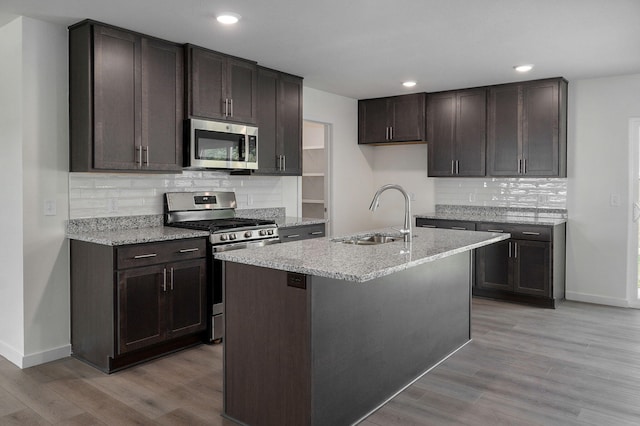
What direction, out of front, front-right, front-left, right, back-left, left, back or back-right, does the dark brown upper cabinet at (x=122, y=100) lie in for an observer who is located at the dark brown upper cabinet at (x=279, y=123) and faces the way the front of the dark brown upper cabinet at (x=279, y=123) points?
right

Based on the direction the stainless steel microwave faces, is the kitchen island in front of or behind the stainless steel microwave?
in front

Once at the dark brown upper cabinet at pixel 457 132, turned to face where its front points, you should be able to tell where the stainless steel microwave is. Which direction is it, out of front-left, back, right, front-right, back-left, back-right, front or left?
front-right

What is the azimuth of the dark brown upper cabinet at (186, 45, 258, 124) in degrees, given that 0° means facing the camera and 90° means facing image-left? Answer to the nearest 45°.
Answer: approximately 315°
